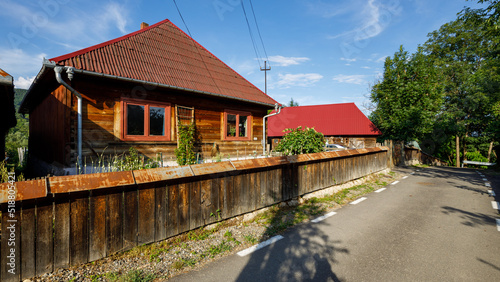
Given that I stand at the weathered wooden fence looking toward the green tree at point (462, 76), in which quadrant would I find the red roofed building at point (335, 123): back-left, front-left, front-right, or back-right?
front-left

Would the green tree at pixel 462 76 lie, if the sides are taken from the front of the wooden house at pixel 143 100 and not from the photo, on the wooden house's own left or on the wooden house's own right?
on the wooden house's own left

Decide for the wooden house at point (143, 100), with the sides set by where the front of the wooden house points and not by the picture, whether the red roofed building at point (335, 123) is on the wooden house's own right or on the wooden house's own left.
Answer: on the wooden house's own left

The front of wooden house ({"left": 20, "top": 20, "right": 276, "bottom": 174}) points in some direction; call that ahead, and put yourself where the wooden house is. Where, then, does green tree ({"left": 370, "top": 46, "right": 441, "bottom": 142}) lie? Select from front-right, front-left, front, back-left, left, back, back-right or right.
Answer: front-left

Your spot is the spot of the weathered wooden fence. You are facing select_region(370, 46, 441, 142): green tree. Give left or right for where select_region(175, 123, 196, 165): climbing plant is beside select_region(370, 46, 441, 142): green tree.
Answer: left

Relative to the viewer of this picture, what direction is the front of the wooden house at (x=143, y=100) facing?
facing the viewer and to the right of the viewer
